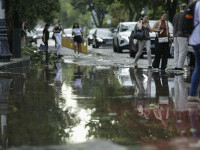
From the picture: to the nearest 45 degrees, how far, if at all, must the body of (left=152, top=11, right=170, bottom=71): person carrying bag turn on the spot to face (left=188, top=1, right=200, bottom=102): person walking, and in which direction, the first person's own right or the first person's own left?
0° — they already face them

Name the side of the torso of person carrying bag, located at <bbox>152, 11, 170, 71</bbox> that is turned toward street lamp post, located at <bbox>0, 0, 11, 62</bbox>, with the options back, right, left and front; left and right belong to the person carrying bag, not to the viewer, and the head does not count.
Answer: right
